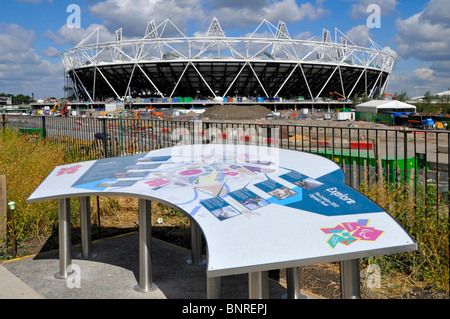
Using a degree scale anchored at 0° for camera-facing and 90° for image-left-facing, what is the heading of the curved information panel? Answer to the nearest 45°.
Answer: approximately 45°
